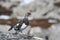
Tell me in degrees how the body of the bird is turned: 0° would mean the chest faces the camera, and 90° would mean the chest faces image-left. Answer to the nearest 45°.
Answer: approximately 270°
